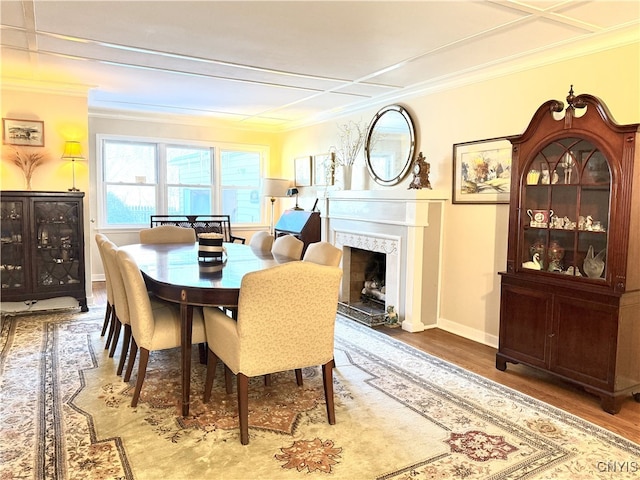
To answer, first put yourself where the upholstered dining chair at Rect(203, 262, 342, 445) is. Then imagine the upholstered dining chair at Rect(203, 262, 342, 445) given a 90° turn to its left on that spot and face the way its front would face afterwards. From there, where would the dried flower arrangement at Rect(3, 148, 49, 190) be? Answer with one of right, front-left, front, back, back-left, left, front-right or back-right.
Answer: right

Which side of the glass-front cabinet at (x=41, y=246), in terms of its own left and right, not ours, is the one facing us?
front

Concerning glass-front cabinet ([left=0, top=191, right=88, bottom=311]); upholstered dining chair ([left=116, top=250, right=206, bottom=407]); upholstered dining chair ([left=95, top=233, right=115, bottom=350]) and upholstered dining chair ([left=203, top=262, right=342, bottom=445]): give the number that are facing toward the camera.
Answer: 1

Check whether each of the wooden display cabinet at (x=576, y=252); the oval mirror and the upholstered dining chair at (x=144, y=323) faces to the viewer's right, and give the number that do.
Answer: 1

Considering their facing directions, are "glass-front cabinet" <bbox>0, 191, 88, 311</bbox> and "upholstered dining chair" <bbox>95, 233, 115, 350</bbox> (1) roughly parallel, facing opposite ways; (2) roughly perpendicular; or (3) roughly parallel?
roughly perpendicular

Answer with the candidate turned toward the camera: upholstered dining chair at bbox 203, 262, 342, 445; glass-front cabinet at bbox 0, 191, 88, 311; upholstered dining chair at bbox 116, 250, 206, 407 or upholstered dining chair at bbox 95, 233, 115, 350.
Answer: the glass-front cabinet

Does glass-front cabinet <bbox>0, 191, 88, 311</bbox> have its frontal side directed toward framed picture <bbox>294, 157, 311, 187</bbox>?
no

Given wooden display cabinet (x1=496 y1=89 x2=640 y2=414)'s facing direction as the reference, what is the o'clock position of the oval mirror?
The oval mirror is roughly at 3 o'clock from the wooden display cabinet.

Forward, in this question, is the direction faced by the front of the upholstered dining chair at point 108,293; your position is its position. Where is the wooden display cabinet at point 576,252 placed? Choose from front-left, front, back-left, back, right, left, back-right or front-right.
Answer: front-right

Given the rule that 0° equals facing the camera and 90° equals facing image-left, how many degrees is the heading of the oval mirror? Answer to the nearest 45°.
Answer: approximately 45°

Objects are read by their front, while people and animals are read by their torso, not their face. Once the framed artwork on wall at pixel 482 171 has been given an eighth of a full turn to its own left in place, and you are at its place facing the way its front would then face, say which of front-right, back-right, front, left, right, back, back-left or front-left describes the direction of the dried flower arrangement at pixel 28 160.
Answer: right

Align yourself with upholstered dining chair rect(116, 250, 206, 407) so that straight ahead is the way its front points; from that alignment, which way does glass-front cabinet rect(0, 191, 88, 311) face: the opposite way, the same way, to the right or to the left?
to the right

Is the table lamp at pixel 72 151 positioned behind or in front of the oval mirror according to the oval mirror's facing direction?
in front

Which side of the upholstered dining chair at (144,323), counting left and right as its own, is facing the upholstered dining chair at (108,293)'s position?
left

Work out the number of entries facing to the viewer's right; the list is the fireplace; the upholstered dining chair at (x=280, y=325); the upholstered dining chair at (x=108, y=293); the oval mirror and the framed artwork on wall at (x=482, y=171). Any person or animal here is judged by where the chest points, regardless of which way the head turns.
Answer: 1

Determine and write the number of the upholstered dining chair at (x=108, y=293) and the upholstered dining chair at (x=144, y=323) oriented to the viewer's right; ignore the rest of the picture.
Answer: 2

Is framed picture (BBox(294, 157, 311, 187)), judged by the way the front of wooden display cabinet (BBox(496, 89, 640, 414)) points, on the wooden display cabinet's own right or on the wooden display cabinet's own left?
on the wooden display cabinet's own right

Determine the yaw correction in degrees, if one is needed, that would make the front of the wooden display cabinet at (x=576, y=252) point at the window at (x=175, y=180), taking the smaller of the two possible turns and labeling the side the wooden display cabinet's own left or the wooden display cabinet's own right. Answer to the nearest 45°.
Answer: approximately 45° to the wooden display cabinet's own right

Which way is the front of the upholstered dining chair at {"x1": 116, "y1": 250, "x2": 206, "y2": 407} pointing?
to the viewer's right

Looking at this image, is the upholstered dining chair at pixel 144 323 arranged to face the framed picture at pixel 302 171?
no

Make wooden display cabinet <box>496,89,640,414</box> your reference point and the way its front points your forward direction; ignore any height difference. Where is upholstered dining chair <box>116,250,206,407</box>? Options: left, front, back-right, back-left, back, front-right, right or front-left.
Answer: front

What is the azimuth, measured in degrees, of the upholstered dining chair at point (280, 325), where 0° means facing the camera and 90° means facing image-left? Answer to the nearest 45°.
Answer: approximately 135°
